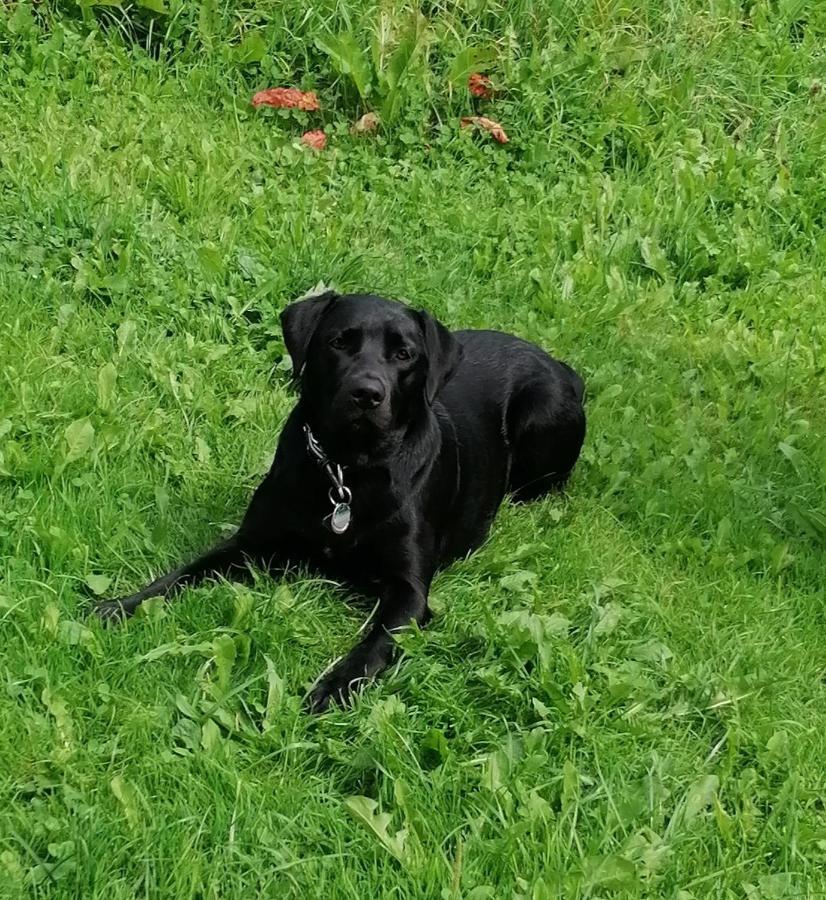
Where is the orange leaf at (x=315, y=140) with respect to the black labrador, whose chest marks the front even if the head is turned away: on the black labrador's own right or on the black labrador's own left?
on the black labrador's own right

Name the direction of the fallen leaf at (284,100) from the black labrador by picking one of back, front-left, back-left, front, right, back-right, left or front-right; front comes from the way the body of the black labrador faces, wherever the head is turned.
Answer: back-right

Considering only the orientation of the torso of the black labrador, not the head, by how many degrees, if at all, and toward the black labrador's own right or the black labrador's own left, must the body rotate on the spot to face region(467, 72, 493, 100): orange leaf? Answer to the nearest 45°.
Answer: approximately 135° to the black labrador's own right

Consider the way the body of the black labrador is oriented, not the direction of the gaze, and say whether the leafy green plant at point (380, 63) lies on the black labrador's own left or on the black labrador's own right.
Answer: on the black labrador's own right

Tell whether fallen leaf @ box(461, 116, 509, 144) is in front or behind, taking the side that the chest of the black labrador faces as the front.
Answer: behind

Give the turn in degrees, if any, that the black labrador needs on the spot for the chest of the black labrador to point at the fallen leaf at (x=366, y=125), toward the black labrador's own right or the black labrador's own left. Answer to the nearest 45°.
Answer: approximately 135° to the black labrador's own right
